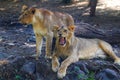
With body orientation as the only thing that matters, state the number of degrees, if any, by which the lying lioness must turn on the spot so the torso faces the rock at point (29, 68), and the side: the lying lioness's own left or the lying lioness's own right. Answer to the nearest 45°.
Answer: approximately 45° to the lying lioness's own right

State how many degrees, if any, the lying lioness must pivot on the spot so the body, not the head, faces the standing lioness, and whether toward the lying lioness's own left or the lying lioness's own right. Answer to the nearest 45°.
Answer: approximately 45° to the lying lioness's own right

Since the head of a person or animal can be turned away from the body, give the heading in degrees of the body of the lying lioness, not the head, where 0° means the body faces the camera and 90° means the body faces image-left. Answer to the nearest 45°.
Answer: approximately 45°

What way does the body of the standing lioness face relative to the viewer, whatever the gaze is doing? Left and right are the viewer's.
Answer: facing the viewer and to the left of the viewer

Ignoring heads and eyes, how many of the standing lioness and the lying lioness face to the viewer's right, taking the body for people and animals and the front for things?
0

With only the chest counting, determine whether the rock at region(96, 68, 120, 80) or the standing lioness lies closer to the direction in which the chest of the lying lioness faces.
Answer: the standing lioness
